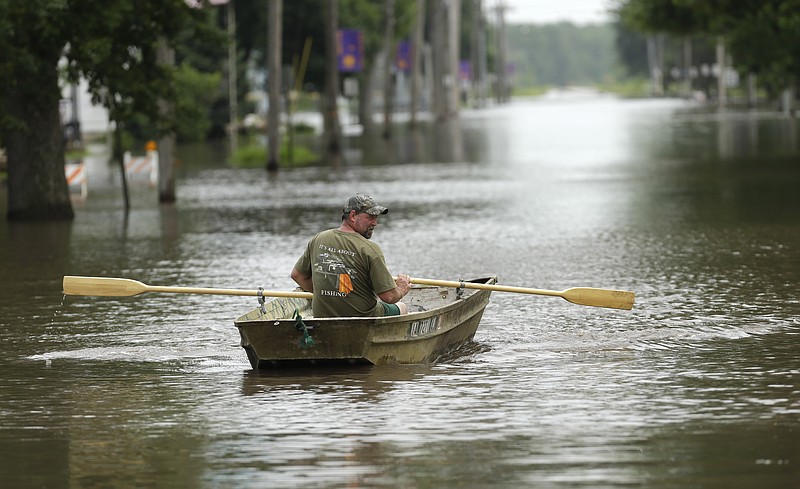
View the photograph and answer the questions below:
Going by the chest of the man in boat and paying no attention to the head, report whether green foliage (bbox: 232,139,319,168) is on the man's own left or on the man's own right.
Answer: on the man's own left

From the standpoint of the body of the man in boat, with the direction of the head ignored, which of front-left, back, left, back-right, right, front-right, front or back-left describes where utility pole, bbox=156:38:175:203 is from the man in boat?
front-left

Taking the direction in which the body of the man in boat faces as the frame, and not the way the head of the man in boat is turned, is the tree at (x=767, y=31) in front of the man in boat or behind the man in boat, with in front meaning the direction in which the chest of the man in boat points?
in front

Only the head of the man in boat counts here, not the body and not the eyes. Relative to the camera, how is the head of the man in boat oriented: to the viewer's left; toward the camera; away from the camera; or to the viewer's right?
to the viewer's right

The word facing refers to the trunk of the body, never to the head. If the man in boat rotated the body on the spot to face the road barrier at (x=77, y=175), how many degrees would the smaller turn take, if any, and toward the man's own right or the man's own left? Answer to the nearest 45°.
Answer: approximately 45° to the man's own left

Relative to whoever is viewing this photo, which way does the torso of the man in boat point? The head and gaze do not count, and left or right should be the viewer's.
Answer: facing away from the viewer and to the right of the viewer

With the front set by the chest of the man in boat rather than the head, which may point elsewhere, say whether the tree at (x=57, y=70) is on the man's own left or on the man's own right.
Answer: on the man's own left
